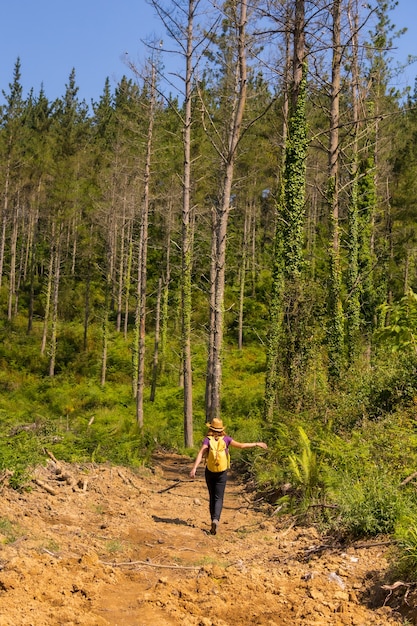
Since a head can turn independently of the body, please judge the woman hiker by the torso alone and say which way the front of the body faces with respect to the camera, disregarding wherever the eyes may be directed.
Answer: away from the camera

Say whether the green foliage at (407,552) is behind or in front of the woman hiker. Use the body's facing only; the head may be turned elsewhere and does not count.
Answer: behind

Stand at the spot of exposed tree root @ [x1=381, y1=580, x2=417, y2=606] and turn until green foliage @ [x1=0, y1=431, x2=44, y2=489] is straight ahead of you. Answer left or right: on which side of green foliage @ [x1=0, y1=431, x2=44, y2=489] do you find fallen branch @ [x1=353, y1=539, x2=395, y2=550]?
right

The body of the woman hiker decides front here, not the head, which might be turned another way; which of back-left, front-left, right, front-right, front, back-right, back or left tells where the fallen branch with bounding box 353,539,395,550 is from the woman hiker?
back-right

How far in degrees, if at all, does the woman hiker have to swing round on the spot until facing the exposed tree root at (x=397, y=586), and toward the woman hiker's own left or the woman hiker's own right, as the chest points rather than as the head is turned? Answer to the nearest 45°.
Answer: approximately 135° to the woman hiker's own right

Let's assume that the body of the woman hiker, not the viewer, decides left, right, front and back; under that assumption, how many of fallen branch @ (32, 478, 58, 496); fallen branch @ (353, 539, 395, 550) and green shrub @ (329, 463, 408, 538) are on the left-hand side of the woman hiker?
1

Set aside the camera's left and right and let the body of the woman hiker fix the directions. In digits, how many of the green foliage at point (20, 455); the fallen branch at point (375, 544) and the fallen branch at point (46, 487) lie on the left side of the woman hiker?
2

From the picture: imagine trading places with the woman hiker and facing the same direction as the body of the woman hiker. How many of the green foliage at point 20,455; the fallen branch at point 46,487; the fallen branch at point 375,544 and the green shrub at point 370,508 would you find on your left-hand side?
2

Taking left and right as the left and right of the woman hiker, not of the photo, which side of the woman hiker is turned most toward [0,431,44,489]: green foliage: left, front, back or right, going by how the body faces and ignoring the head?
left

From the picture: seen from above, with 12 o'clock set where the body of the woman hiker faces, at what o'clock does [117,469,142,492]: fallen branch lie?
The fallen branch is roughly at 11 o'clock from the woman hiker.

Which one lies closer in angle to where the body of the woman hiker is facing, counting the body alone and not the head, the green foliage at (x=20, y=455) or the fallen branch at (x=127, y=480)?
the fallen branch

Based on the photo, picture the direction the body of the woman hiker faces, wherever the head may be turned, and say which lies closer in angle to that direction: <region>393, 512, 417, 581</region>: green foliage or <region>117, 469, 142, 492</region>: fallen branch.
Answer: the fallen branch

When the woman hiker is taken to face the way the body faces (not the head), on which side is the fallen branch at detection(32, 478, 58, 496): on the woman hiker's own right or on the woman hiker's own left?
on the woman hiker's own left

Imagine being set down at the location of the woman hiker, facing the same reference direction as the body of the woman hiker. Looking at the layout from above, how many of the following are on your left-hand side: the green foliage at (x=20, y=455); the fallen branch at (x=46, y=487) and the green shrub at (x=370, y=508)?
2
